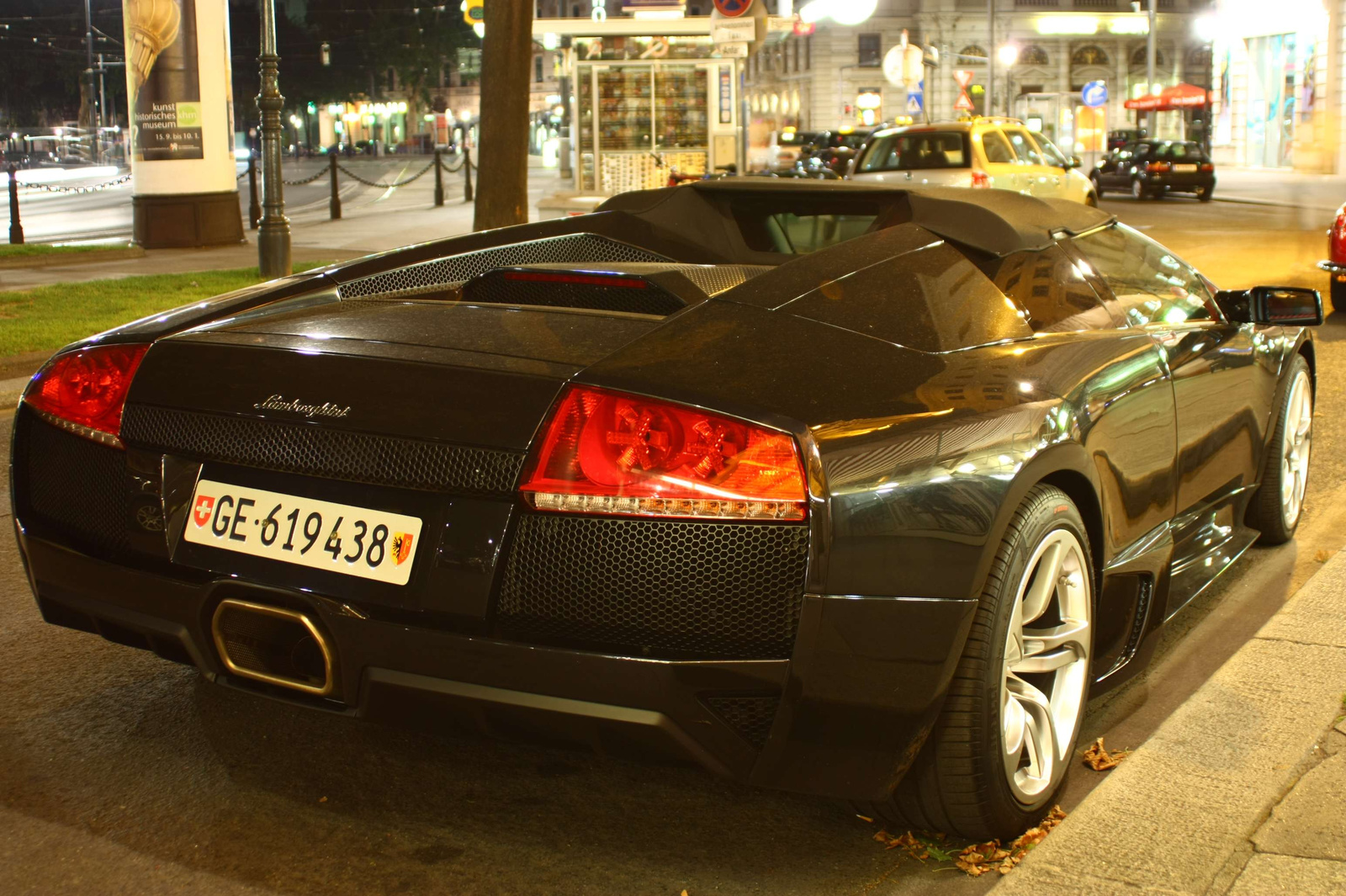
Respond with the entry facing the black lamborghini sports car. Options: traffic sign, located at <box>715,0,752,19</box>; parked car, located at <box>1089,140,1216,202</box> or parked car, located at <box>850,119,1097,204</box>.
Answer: the traffic sign

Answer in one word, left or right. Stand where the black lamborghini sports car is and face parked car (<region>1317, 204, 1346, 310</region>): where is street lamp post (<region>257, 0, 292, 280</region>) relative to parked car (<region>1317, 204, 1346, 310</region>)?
left

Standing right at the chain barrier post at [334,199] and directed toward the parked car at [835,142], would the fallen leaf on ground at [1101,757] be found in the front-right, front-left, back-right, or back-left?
back-right

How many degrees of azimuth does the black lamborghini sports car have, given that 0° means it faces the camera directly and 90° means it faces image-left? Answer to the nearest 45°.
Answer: approximately 225°

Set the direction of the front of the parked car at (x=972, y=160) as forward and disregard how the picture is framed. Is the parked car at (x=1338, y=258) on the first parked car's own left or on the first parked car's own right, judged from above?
on the first parked car's own right

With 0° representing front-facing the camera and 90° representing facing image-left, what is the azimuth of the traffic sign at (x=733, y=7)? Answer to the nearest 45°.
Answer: approximately 0°

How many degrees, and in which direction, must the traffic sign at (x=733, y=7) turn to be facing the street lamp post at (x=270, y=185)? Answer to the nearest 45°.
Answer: approximately 45° to its right

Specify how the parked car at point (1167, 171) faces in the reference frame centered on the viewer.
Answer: facing away from the viewer and to the left of the viewer

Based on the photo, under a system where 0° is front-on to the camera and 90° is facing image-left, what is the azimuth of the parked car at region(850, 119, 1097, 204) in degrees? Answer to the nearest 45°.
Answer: approximately 225°
